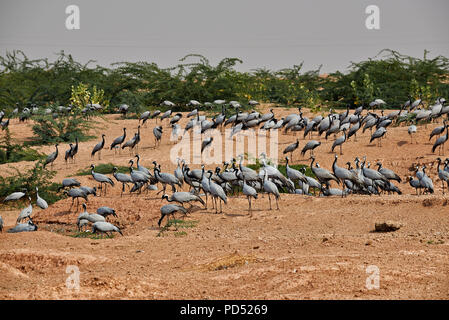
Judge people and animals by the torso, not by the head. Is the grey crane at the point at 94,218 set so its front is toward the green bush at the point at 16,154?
no

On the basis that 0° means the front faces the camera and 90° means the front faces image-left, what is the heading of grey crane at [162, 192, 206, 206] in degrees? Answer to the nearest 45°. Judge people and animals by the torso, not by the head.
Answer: approximately 90°

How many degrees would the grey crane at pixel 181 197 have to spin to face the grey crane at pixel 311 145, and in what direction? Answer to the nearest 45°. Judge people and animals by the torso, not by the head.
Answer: approximately 135° to its right

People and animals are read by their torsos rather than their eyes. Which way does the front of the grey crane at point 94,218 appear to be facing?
to the viewer's left

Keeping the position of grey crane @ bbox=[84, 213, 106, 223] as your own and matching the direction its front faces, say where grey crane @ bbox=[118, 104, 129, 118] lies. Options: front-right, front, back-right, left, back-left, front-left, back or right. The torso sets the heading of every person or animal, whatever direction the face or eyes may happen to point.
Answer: right

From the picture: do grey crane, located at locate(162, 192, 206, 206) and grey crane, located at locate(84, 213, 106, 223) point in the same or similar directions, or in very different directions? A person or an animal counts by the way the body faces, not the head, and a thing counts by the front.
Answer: same or similar directions

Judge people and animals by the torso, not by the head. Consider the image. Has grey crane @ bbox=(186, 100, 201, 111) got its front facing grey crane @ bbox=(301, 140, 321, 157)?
no

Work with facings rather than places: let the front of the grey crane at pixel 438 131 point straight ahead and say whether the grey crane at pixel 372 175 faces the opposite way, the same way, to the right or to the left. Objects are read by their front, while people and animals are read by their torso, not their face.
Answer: the opposite way

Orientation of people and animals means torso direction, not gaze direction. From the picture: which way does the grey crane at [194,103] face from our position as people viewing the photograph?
facing to the left of the viewer

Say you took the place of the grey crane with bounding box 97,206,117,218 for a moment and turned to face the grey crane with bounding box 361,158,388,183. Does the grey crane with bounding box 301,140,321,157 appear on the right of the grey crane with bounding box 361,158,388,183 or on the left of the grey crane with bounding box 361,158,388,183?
left
